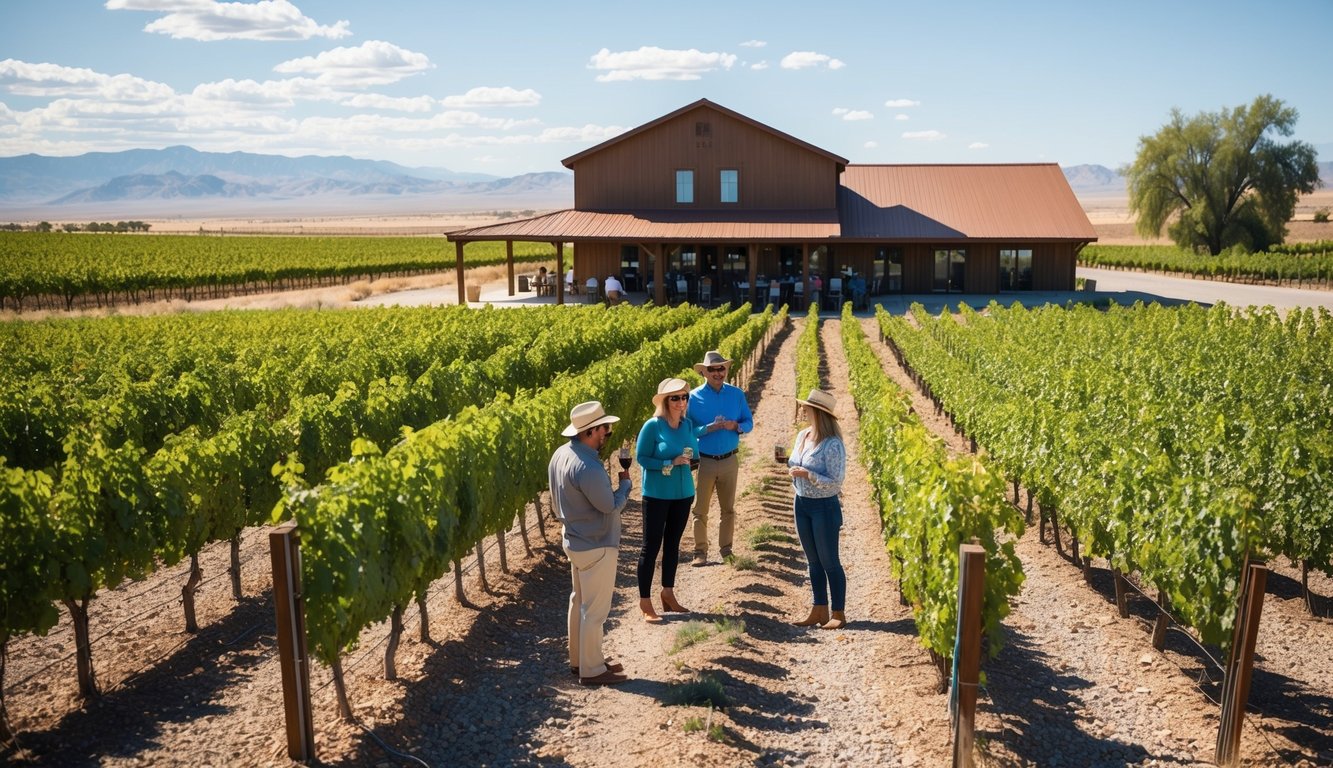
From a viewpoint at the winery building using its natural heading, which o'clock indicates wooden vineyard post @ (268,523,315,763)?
The wooden vineyard post is roughly at 12 o'clock from the winery building.

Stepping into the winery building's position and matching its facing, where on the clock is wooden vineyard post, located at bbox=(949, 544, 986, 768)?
The wooden vineyard post is roughly at 12 o'clock from the winery building.

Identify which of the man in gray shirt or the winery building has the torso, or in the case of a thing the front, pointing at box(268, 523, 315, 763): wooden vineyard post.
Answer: the winery building

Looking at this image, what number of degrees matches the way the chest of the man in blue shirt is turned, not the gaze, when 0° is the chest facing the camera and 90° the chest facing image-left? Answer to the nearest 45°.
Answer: approximately 0°

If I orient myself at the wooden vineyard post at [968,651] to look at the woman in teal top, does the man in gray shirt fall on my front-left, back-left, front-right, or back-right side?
front-left

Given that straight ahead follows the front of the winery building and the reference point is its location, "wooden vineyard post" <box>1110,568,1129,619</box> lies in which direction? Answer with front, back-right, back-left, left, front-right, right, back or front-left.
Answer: front

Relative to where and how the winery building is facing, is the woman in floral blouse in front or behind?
in front

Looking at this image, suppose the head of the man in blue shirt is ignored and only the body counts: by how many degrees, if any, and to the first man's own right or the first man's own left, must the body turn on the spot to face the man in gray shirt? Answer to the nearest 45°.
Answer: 0° — they already face them

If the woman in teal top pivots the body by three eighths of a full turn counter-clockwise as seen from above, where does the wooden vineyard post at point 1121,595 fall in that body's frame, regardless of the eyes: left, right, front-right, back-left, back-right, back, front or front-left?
right

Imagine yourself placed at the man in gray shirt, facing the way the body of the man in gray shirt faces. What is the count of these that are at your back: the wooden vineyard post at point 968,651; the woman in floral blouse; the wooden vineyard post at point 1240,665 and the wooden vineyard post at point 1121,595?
0

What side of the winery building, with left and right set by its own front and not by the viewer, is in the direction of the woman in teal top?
front

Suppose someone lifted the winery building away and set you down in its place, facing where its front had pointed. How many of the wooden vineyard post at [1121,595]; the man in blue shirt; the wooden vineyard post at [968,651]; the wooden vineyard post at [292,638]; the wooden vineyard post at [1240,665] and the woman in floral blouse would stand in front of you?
6

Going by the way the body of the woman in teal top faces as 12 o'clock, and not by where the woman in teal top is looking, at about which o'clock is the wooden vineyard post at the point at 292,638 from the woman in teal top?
The wooden vineyard post is roughly at 3 o'clock from the woman in teal top.

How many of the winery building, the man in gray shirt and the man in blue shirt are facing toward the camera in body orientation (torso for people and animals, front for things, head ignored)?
2

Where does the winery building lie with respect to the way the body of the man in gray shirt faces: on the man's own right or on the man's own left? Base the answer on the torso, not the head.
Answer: on the man's own left

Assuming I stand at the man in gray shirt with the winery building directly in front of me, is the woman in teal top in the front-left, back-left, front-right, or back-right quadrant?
front-right

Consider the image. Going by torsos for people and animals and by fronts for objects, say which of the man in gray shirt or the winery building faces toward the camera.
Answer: the winery building

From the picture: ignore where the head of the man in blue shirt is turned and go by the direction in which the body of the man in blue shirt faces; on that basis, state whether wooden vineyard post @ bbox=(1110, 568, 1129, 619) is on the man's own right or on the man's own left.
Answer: on the man's own left

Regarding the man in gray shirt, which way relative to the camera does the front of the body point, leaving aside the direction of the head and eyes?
to the viewer's right

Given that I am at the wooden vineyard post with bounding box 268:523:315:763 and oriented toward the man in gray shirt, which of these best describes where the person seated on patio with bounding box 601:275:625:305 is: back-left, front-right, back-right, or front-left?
front-left

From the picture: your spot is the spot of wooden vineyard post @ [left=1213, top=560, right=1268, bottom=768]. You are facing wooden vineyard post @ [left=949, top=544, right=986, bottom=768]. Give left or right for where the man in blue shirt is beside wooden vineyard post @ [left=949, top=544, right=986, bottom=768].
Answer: right

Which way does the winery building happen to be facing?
toward the camera
